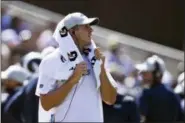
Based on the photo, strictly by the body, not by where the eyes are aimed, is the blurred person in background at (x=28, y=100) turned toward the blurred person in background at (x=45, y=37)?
no

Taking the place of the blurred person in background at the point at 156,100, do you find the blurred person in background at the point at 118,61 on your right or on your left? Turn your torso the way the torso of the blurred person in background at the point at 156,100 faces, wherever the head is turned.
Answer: on your right

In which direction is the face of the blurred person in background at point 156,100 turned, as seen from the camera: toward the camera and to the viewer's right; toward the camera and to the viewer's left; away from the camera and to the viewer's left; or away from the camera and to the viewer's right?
toward the camera and to the viewer's left
